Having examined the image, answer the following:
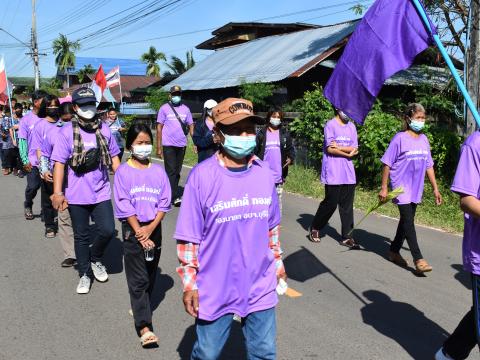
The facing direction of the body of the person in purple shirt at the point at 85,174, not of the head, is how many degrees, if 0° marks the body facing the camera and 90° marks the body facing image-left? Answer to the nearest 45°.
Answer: approximately 0°

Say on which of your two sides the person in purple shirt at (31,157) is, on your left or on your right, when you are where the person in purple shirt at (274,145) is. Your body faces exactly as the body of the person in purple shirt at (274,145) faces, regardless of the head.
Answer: on your right

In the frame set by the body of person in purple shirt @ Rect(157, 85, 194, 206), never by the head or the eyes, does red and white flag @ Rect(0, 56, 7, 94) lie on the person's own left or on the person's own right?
on the person's own right

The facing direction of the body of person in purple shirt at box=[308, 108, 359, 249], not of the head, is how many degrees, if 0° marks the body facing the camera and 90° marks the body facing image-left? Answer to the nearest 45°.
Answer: approximately 315°

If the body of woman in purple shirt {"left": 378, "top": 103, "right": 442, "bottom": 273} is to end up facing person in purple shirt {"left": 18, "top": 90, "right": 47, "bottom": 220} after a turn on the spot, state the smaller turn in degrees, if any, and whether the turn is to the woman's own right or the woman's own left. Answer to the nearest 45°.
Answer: approximately 135° to the woman's own right

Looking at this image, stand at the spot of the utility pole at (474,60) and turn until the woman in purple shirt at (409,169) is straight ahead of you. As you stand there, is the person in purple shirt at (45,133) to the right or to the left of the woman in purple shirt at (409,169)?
right

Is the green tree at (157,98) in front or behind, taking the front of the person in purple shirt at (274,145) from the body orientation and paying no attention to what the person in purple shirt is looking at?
behind

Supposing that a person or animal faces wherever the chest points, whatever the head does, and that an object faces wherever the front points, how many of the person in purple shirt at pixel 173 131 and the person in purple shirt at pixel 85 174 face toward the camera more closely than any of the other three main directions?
2
